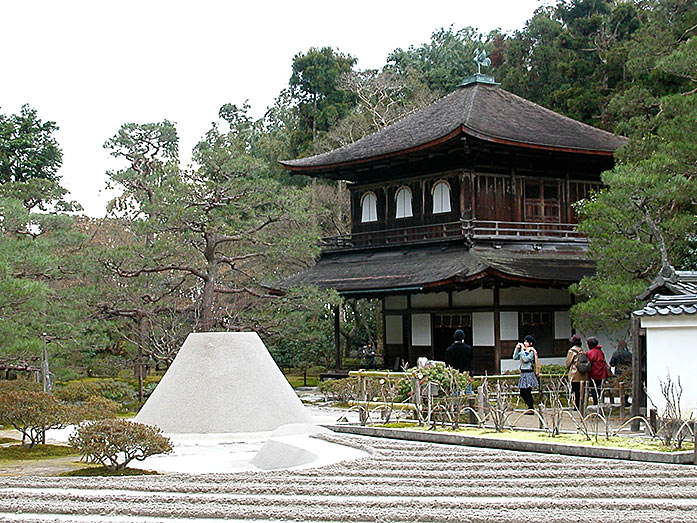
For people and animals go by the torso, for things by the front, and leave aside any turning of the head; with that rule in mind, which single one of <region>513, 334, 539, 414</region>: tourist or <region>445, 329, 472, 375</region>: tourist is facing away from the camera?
<region>445, 329, 472, 375</region>: tourist

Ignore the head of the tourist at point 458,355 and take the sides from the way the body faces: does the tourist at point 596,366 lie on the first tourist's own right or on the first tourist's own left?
on the first tourist's own right

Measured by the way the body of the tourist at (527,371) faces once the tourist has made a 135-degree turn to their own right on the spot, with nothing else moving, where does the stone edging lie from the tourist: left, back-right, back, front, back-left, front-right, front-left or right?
back

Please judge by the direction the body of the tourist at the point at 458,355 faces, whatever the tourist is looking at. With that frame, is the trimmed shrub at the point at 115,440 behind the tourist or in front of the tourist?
behind

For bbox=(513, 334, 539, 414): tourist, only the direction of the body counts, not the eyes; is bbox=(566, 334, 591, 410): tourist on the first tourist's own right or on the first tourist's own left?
on the first tourist's own left

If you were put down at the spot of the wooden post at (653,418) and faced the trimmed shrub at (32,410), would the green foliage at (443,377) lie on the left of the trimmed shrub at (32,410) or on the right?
right

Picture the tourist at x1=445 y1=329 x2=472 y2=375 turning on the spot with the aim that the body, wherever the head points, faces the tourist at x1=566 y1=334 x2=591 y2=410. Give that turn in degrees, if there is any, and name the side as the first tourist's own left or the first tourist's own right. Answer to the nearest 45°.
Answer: approximately 135° to the first tourist's own right

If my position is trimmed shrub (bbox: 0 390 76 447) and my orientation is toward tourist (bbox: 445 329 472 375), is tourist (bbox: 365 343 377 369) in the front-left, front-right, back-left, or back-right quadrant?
front-left

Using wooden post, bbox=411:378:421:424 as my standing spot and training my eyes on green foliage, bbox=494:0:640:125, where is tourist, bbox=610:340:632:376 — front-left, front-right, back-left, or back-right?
front-right

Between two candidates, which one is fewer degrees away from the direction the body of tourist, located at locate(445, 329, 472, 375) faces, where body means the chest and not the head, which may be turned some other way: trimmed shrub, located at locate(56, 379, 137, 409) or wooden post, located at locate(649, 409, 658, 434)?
the trimmed shrub

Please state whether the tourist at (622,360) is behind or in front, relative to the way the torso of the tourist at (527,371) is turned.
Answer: behind

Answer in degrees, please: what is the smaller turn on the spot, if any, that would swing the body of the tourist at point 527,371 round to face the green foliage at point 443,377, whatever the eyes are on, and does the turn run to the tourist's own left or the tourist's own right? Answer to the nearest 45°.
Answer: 0° — they already face it

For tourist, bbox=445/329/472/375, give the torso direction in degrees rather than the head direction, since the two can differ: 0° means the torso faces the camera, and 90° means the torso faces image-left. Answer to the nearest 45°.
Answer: approximately 180°

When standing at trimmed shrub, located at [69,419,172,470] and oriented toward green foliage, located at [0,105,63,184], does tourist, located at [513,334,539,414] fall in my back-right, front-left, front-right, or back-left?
front-right

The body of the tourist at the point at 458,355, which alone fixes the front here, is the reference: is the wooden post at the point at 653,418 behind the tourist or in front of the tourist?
behind

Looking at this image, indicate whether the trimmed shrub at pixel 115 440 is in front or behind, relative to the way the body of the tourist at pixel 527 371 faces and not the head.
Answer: in front

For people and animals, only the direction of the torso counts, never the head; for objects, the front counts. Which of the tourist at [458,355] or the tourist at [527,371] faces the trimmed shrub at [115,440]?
the tourist at [527,371]

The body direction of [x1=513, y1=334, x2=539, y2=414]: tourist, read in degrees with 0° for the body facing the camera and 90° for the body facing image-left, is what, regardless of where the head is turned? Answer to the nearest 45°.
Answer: approximately 45°

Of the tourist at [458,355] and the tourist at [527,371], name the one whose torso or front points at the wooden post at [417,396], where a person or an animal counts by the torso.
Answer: the tourist at [527,371]

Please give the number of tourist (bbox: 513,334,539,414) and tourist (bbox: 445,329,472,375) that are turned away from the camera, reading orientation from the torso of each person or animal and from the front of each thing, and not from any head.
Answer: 1
